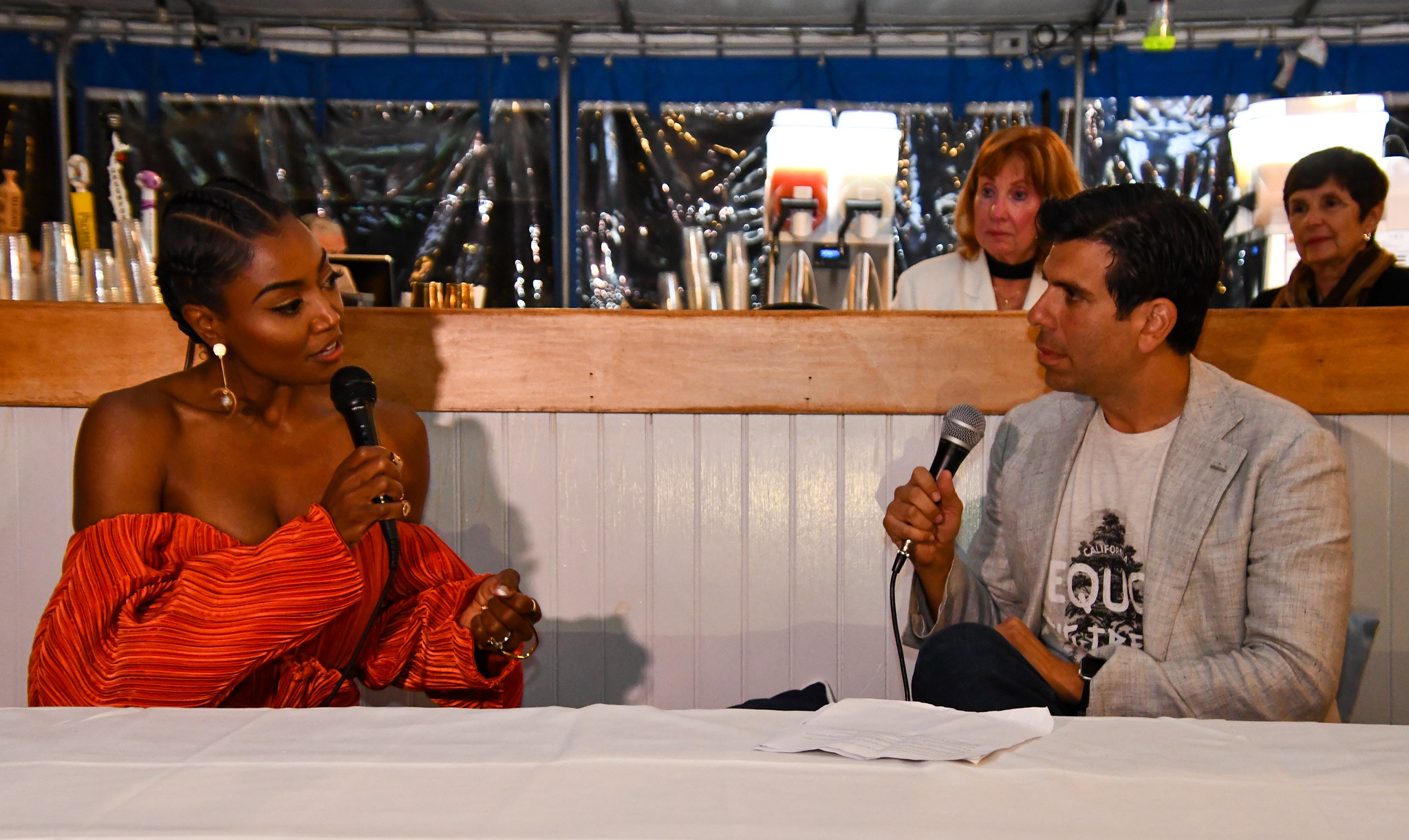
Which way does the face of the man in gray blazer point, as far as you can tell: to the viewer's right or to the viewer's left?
to the viewer's left

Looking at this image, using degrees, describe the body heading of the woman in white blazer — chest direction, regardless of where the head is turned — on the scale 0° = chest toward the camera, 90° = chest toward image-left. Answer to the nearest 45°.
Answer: approximately 0°

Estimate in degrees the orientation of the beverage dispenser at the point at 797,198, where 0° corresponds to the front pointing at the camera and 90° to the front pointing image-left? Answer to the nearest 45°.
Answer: approximately 0°

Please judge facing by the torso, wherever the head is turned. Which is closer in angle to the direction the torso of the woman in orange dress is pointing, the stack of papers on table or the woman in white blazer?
the stack of papers on table

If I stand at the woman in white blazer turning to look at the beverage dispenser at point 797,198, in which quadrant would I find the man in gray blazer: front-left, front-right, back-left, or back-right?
back-left

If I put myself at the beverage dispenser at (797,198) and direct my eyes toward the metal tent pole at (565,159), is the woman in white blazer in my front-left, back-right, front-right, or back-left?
back-left

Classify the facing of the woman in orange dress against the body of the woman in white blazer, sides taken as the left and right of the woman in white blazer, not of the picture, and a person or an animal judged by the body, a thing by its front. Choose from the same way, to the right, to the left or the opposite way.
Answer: to the left

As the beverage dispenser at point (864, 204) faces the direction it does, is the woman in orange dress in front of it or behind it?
in front

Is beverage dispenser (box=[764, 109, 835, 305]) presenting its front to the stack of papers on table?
yes

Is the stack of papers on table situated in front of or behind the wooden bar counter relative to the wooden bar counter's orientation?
in front
